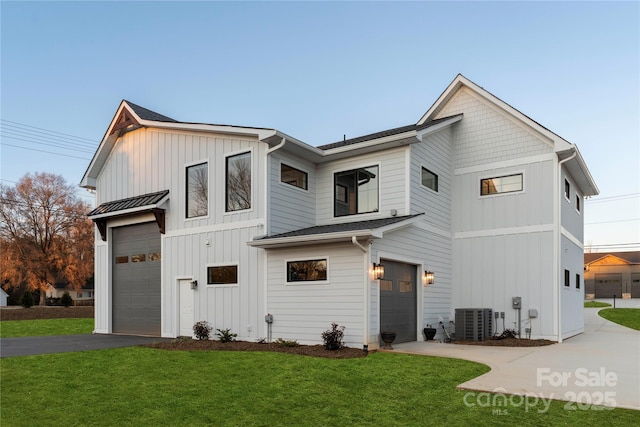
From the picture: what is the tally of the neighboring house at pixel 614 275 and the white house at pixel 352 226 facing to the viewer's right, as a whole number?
0

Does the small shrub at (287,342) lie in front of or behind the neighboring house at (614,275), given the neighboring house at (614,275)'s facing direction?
in front

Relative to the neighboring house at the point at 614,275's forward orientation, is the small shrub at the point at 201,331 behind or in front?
in front

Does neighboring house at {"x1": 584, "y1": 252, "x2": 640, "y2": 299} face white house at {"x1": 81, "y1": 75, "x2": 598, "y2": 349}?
yes

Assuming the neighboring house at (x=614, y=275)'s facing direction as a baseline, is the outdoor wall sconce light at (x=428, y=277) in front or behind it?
in front

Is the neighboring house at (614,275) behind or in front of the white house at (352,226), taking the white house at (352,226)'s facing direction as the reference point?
behind

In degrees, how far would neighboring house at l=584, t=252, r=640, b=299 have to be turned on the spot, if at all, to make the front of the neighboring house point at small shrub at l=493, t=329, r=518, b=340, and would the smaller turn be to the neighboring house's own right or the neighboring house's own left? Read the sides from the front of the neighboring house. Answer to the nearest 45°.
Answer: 0° — it already faces it

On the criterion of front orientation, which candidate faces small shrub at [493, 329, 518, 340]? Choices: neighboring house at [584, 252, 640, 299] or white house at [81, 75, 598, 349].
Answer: the neighboring house
